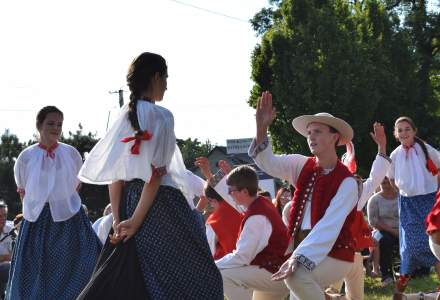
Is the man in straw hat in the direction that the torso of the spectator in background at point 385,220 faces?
yes

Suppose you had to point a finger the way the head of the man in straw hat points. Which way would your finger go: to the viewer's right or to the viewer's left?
to the viewer's left

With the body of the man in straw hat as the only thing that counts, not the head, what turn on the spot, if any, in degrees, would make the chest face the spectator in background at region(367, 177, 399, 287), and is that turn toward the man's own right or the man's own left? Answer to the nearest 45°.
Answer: approximately 135° to the man's own right

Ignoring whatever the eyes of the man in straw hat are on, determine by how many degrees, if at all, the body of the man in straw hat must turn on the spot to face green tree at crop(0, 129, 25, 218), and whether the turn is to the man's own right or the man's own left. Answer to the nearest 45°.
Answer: approximately 90° to the man's own right

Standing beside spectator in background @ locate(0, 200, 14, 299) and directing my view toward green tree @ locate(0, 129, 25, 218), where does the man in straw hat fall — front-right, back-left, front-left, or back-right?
back-right

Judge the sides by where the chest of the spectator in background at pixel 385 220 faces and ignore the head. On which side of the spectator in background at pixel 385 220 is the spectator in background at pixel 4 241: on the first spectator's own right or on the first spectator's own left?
on the first spectator's own right

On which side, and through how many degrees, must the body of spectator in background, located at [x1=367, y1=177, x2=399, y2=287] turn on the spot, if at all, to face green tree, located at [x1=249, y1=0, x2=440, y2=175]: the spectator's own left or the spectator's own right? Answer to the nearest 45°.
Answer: approximately 180°

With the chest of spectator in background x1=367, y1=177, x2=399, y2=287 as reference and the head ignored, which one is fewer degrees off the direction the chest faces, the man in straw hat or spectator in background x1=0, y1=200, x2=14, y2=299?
the man in straw hat

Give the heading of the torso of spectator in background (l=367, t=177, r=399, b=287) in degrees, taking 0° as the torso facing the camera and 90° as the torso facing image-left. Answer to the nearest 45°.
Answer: approximately 0°

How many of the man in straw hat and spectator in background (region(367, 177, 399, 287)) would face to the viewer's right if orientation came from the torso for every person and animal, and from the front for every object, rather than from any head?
0
